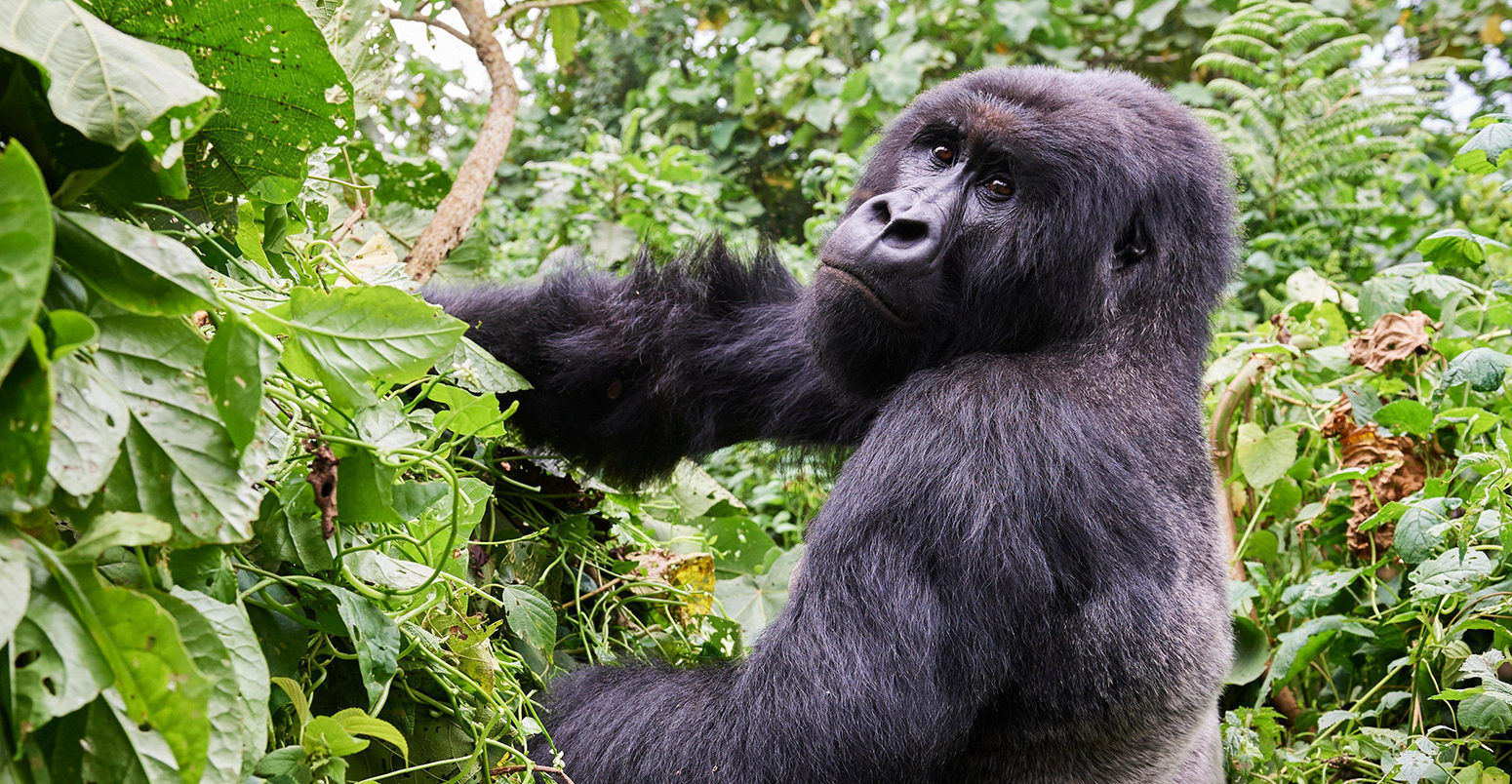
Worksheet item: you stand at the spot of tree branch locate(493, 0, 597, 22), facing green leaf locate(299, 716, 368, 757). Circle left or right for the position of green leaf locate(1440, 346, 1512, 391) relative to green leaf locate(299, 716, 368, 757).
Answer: left

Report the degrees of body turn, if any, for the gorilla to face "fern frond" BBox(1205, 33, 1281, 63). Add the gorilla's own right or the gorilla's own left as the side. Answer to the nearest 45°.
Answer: approximately 90° to the gorilla's own right

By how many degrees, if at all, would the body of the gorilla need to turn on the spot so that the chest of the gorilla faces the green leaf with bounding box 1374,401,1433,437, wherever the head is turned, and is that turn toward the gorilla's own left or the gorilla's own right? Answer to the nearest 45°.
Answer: approximately 135° to the gorilla's own right

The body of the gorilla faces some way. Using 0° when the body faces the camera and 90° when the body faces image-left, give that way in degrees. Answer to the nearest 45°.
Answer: approximately 90°

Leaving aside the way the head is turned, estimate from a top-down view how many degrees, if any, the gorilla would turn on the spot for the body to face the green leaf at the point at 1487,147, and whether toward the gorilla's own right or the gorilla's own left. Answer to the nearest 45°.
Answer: approximately 135° to the gorilla's own right

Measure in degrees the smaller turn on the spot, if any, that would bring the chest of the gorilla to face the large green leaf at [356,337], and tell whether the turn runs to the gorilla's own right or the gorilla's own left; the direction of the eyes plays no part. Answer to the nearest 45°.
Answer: approximately 45° to the gorilla's own left

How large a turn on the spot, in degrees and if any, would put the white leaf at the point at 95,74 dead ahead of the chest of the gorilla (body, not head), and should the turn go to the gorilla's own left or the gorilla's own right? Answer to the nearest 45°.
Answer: approximately 45° to the gorilla's own left

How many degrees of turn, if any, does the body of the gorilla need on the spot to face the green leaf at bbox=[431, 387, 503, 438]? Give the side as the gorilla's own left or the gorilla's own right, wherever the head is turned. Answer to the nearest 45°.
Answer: approximately 45° to the gorilla's own left

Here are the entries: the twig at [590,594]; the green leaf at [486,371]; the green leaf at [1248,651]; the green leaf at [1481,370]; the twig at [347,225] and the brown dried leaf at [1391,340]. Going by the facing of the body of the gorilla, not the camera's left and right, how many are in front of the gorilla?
3

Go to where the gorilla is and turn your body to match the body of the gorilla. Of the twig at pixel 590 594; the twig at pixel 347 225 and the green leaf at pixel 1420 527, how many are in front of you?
2

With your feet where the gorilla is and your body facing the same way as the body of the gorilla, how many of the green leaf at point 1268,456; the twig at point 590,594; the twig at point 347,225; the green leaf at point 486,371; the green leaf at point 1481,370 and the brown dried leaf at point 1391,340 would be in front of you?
3

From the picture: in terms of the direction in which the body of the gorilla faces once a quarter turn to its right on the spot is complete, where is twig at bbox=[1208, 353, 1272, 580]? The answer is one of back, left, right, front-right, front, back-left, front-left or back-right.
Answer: front-right
